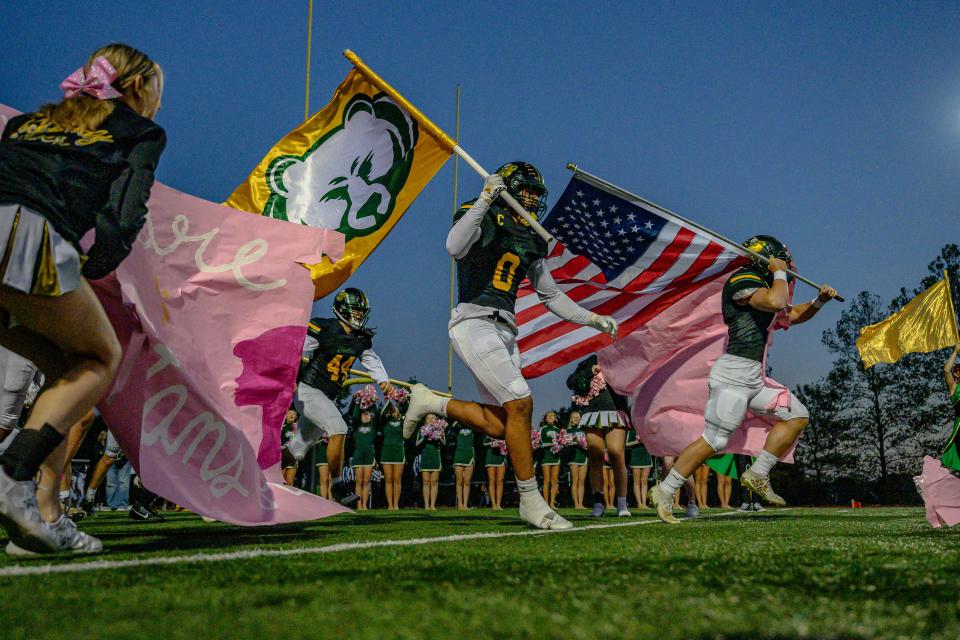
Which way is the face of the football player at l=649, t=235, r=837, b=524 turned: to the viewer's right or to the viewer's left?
to the viewer's right

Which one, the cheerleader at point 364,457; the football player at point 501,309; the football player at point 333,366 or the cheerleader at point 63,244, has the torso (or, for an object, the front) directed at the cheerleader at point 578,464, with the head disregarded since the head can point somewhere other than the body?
the cheerleader at point 63,244

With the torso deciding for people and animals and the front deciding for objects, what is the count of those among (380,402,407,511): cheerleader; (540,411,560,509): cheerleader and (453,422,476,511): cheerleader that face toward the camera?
3

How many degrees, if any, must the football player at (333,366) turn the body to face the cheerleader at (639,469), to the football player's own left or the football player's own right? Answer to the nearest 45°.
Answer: approximately 90° to the football player's own left

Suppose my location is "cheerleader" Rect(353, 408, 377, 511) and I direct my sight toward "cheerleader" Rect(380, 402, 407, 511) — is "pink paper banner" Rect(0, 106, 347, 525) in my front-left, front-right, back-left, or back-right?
back-right

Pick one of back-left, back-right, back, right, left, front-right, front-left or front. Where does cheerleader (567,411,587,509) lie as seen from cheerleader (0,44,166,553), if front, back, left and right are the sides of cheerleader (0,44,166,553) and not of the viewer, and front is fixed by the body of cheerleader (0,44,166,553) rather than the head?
front

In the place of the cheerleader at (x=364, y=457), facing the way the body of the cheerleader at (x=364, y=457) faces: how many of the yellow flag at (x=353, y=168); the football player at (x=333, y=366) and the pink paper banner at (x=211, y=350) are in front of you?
3

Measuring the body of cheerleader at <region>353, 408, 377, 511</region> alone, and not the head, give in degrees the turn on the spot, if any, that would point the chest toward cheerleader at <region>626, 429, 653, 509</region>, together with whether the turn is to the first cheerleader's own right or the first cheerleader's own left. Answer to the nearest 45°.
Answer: approximately 90° to the first cheerleader's own left

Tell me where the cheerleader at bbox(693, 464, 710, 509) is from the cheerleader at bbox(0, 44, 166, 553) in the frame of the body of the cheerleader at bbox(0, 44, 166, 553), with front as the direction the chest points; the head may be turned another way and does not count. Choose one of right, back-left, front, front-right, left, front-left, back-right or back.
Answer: front

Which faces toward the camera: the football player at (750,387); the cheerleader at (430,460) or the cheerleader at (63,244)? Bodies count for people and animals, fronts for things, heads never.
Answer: the cheerleader at (430,460)

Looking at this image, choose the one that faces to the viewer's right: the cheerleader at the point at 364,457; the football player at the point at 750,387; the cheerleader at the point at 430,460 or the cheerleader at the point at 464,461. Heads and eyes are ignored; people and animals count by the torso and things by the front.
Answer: the football player

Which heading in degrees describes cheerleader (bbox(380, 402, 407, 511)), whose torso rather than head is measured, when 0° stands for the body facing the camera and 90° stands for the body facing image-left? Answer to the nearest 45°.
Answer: approximately 0°

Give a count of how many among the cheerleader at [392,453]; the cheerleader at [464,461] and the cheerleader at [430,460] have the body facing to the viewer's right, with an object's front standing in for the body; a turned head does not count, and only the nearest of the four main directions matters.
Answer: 0

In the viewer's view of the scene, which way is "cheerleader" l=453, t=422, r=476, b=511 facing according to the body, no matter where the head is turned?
toward the camera

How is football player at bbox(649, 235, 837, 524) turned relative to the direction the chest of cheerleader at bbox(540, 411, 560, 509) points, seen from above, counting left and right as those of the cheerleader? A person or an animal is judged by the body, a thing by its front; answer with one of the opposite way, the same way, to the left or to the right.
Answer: to the left

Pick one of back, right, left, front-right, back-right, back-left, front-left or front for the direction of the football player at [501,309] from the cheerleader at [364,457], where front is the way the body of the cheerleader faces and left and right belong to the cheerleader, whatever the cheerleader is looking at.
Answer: front

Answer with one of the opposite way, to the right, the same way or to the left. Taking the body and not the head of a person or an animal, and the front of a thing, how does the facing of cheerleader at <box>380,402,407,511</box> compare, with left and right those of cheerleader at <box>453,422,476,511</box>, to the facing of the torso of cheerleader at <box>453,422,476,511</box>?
the same way

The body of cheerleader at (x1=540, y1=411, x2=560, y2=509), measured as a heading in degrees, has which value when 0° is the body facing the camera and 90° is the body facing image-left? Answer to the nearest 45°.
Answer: approximately 0°
